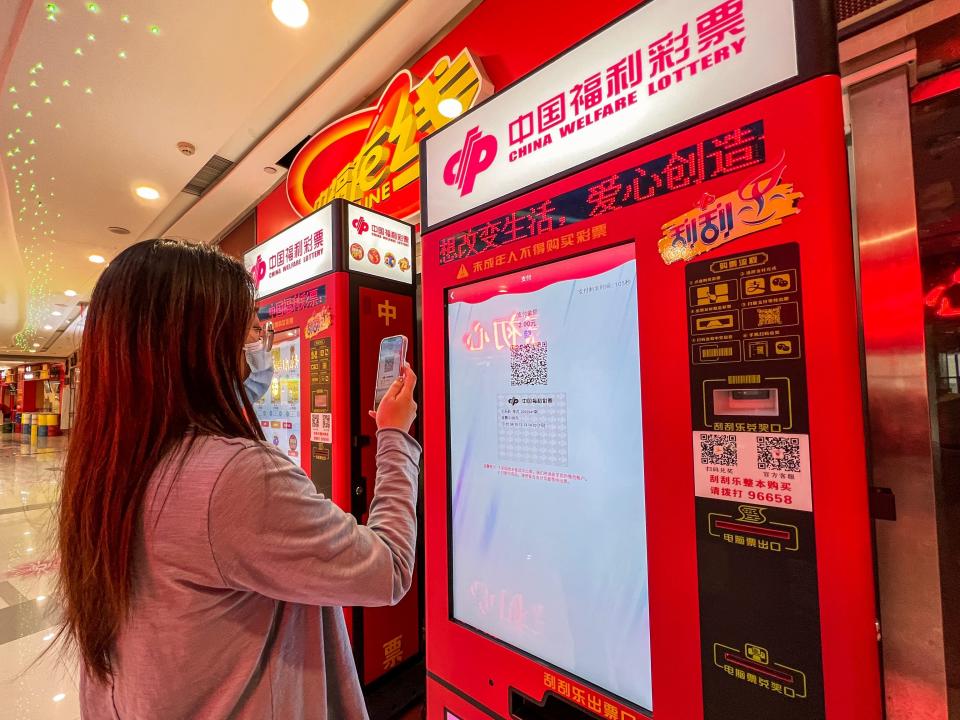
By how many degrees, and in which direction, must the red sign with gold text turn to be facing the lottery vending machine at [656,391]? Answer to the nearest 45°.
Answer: approximately 45° to its left

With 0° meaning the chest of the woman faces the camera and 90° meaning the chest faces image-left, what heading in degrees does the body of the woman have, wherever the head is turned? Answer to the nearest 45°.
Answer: approximately 225°

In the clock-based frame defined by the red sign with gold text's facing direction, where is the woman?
The woman is roughly at 11 o'clock from the red sign with gold text.

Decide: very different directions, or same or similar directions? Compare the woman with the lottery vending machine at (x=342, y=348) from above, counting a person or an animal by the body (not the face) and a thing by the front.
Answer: very different directions

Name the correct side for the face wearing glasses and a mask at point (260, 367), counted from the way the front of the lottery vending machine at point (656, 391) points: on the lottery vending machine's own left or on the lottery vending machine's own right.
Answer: on the lottery vending machine's own right

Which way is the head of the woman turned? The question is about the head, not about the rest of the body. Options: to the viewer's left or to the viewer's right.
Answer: to the viewer's right
